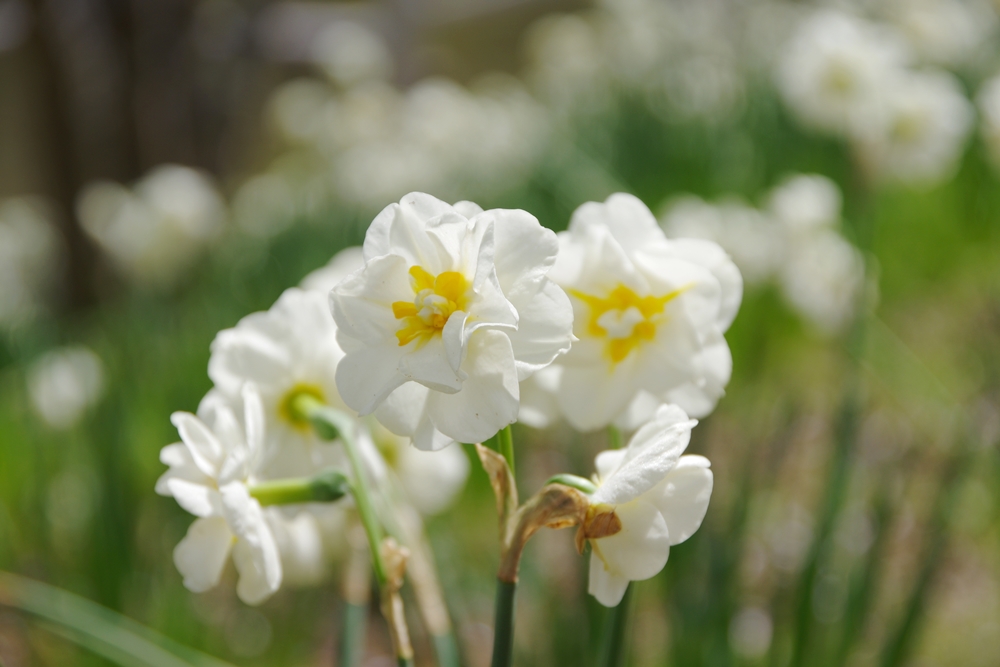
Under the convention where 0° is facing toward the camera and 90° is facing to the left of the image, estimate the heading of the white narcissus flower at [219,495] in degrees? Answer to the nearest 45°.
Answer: approximately 90°

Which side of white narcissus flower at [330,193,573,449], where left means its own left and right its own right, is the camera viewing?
front

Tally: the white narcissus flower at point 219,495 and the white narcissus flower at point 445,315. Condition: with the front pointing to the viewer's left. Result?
1

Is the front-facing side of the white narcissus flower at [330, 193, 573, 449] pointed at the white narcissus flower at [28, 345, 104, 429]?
no

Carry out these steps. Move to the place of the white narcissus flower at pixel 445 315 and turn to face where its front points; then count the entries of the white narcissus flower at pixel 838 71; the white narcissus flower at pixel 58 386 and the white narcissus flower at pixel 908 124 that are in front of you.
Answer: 0

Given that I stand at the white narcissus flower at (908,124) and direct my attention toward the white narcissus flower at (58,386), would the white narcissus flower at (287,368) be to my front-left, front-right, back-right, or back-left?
front-left

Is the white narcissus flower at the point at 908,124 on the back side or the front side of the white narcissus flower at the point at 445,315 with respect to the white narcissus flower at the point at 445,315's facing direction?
on the back side

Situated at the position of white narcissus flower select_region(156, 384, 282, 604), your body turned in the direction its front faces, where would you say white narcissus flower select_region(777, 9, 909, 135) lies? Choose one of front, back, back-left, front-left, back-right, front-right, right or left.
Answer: back-right

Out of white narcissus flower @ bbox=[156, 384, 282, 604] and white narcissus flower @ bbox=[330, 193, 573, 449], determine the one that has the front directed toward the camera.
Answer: white narcissus flower @ bbox=[330, 193, 573, 449]
